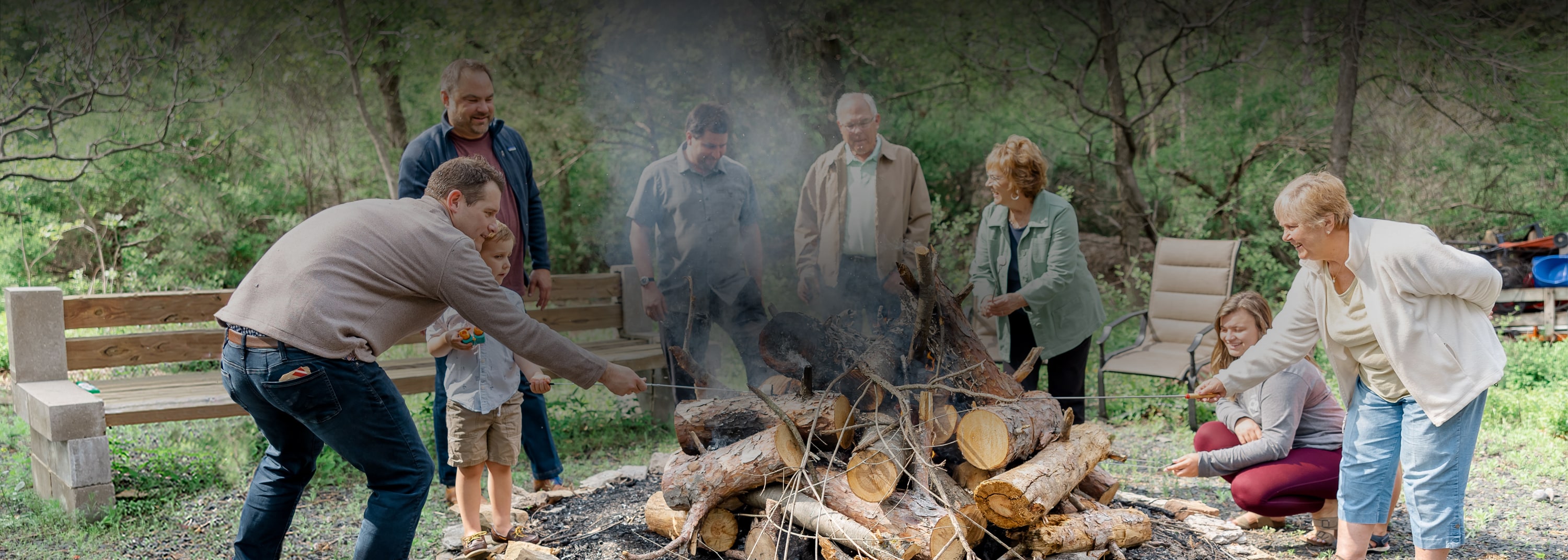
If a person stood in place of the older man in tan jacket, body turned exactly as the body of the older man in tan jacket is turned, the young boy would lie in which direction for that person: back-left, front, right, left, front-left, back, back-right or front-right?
front-right

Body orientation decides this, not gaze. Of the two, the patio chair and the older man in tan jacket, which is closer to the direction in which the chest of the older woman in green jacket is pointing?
the older man in tan jacket

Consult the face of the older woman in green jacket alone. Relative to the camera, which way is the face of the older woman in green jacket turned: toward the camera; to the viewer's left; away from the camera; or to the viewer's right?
to the viewer's left

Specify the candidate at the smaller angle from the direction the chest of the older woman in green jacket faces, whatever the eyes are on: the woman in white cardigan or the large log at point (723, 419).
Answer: the large log

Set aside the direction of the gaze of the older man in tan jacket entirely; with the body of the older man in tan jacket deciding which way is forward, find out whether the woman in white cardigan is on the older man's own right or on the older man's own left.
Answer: on the older man's own left

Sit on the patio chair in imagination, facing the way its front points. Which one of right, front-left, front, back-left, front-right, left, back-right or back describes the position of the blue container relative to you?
back
